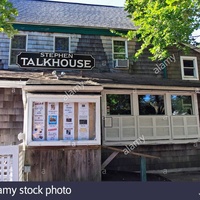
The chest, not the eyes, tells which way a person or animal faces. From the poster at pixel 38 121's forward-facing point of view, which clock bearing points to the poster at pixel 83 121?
the poster at pixel 83 121 is roughly at 9 o'clock from the poster at pixel 38 121.

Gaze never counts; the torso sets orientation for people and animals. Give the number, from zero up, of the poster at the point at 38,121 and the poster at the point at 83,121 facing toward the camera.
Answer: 2

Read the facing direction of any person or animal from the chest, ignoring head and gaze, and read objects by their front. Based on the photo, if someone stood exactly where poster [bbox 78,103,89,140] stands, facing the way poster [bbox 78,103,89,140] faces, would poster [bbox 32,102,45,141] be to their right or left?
on their right

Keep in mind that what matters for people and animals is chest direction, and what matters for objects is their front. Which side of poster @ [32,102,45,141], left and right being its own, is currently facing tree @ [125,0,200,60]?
left

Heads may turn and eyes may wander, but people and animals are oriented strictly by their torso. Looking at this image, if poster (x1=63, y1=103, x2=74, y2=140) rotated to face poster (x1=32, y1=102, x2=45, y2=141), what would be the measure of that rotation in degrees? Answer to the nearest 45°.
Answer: approximately 90° to its right

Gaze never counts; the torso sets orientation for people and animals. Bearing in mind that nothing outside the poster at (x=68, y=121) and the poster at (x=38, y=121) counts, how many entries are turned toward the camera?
2
